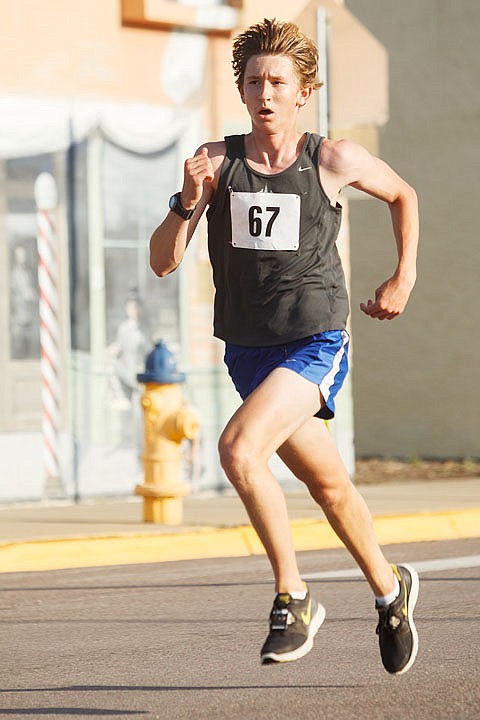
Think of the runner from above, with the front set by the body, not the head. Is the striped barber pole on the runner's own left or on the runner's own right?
on the runner's own right

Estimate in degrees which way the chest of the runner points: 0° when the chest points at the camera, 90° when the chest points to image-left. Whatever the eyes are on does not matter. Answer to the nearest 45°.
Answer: approximately 45°
